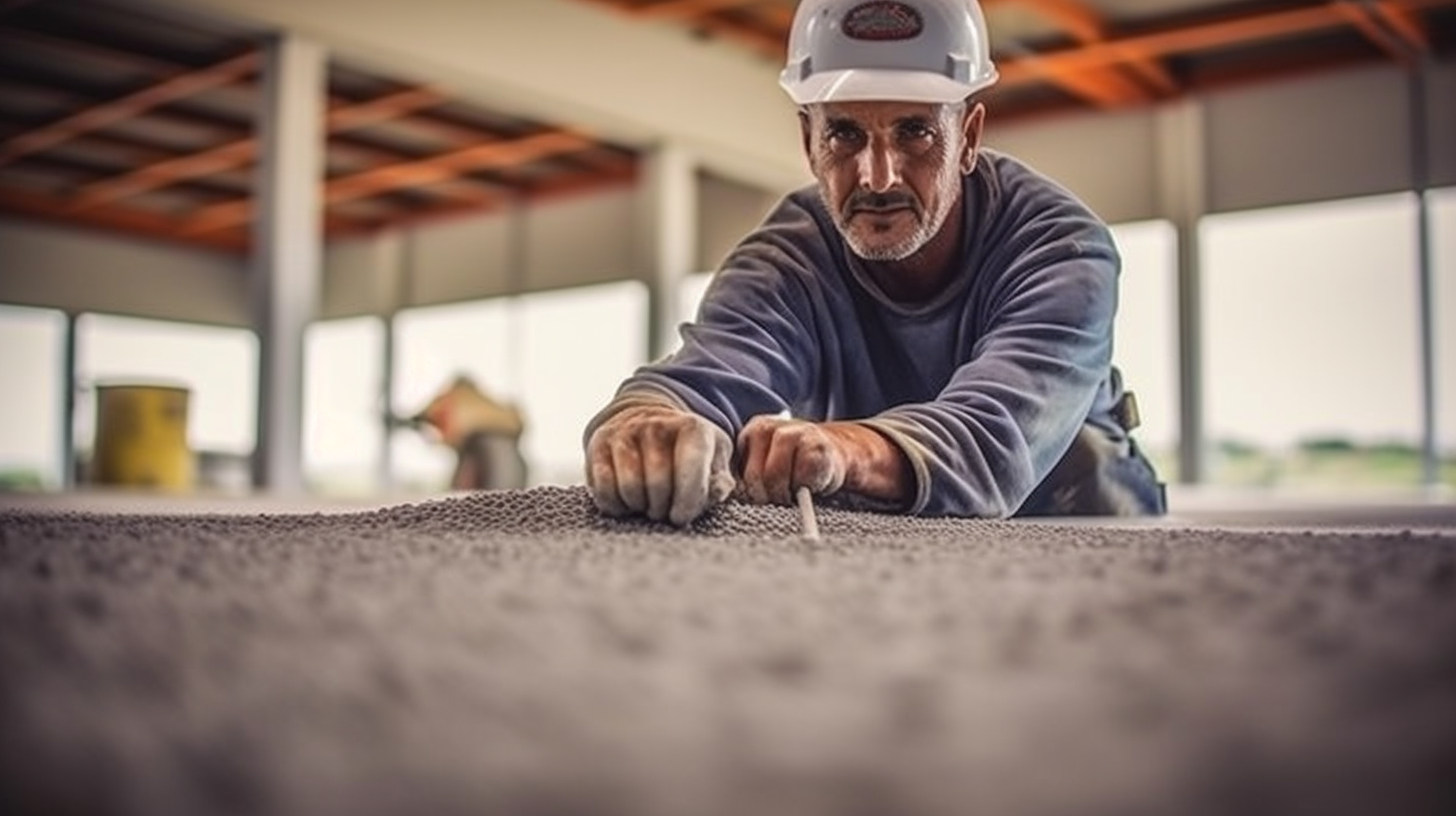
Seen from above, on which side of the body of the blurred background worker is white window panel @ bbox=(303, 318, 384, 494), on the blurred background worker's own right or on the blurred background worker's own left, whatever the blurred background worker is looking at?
on the blurred background worker's own right

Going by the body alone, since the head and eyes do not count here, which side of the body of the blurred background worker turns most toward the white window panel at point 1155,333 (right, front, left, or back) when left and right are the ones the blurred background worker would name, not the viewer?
back

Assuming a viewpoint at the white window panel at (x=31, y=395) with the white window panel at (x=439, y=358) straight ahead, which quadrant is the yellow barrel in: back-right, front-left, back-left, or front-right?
front-right

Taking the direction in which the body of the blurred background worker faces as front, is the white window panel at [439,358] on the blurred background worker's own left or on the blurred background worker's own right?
on the blurred background worker's own right

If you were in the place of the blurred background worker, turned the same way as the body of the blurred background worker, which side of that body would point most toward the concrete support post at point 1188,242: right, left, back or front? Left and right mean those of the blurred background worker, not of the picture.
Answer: back

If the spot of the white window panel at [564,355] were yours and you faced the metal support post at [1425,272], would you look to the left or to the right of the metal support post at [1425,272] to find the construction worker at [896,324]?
right

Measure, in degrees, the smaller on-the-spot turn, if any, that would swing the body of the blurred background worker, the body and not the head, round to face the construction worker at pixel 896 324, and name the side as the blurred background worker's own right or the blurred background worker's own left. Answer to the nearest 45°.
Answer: approximately 90° to the blurred background worker's own left

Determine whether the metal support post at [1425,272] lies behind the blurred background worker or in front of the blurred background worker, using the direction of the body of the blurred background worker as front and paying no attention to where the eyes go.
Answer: behind

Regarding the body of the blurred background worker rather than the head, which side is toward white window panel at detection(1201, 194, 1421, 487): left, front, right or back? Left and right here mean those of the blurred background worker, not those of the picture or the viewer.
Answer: back

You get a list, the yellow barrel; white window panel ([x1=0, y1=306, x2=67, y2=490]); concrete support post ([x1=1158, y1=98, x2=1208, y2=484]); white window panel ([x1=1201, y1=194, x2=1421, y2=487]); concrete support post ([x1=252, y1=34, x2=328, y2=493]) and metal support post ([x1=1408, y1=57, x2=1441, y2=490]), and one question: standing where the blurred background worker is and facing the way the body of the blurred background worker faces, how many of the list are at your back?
3

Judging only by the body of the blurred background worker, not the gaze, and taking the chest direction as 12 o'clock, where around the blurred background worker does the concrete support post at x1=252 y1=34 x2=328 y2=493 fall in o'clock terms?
The concrete support post is roughly at 11 o'clock from the blurred background worker.

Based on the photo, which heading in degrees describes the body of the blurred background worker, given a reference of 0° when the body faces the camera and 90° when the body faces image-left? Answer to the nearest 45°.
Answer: approximately 90°
